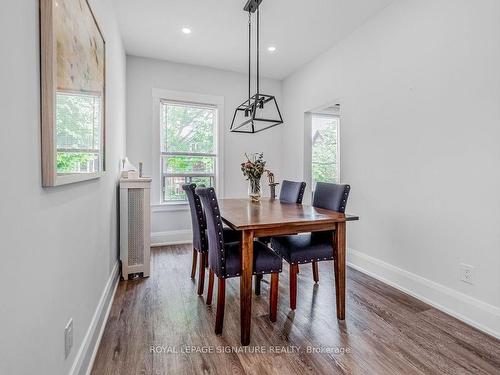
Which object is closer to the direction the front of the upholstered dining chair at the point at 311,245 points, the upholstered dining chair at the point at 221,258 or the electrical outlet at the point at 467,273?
the upholstered dining chair

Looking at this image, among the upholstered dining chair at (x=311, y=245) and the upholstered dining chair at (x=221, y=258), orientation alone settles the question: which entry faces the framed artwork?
the upholstered dining chair at (x=311, y=245)

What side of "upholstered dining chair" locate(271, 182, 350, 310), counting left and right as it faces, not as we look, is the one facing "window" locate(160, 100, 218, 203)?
right

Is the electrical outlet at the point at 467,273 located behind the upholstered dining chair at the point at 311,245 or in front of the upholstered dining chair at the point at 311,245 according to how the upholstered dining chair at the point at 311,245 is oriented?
behind

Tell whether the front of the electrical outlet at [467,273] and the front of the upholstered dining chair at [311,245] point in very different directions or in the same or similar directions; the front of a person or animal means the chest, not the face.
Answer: same or similar directions

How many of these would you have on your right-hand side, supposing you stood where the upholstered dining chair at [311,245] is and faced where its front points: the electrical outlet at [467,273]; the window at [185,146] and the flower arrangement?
2

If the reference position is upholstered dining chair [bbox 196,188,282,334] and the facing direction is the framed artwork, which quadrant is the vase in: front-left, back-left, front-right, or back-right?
back-right

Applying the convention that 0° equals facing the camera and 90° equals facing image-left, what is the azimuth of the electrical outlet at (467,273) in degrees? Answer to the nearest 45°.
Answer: approximately 45°

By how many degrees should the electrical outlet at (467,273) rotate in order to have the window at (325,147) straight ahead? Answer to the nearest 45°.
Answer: approximately 90° to its right

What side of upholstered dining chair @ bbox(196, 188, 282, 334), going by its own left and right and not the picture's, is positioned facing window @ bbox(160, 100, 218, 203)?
left

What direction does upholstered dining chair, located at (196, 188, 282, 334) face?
to the viewer's right

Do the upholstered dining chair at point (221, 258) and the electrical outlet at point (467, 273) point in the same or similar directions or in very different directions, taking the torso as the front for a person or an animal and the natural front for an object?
very different directions

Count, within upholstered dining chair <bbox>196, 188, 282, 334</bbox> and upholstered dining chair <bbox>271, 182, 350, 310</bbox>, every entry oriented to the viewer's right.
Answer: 1

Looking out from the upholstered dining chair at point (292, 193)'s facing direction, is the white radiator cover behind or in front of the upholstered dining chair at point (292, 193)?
in front

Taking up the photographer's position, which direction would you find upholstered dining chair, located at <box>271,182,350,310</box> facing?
facing the viewer and to the left of the viewer

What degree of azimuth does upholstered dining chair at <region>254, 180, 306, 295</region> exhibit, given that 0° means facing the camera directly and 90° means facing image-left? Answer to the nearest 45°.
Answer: approximately 45°

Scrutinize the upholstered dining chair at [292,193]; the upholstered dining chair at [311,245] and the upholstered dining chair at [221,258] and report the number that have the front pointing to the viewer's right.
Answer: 1

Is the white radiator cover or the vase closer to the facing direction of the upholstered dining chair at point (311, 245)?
the white radiator cover

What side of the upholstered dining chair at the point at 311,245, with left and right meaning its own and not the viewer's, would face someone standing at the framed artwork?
front

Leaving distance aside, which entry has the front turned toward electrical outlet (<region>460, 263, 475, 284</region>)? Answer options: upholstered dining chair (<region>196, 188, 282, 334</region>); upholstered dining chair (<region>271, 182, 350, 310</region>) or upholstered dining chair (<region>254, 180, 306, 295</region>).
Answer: upholstered dining chair (<region>196, 188, 282, 334</region>)

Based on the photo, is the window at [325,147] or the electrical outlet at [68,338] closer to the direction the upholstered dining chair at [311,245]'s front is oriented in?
the electrical outlet
